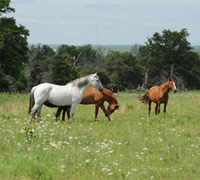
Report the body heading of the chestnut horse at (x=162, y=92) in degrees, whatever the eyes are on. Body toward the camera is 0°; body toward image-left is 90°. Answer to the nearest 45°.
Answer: approximately 315°

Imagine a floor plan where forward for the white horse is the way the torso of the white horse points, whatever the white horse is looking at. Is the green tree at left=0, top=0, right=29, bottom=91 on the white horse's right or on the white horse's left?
on the white horse's left

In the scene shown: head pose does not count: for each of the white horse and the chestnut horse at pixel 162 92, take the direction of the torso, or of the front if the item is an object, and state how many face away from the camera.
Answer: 0

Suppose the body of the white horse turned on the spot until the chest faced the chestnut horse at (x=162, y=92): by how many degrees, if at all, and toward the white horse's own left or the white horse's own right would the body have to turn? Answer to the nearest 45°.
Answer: approximately 45° to the white horse's own left

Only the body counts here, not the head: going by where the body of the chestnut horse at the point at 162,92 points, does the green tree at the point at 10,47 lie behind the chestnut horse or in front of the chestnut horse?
behind

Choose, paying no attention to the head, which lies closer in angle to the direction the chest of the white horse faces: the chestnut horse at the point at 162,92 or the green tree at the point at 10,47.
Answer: the chestnut horse

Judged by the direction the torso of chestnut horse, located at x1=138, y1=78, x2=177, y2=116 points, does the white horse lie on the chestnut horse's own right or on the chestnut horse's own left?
on the chestnut horse's own right

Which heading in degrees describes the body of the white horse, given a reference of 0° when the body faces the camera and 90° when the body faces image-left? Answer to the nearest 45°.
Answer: approximately 270°
